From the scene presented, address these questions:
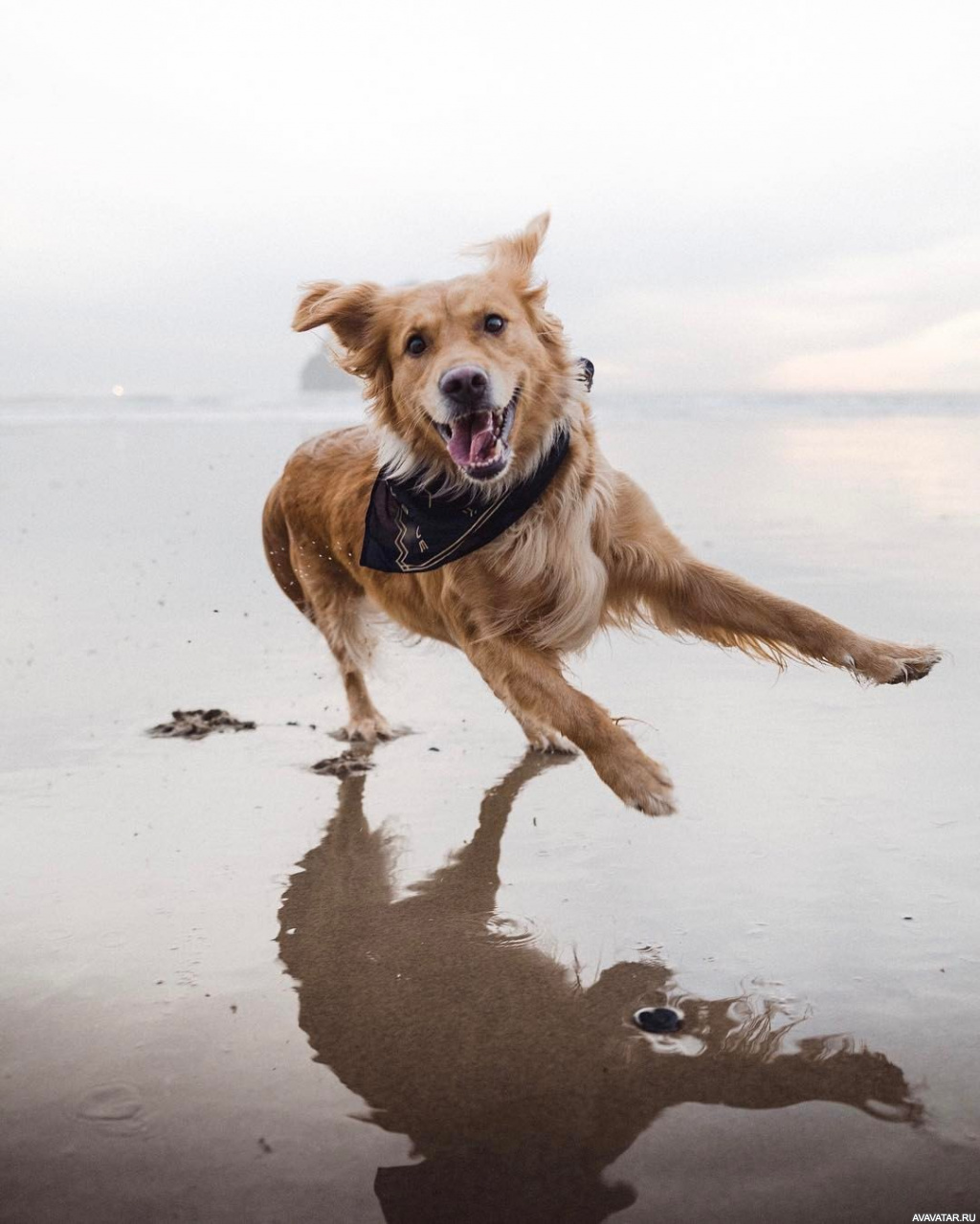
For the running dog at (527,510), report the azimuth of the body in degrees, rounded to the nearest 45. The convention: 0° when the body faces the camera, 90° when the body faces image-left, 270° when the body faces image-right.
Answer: approximately 315°
